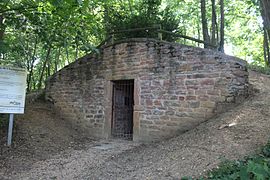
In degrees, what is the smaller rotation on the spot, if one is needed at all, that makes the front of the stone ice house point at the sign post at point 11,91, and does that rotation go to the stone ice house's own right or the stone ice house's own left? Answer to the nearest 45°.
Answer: approximately 90° to the stone ice house's own right

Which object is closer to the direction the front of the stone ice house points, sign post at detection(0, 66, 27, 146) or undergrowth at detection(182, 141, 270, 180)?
the undergrowth

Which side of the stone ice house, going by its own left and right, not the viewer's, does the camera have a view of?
front

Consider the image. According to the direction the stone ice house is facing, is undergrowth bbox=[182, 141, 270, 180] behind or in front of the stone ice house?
in front
